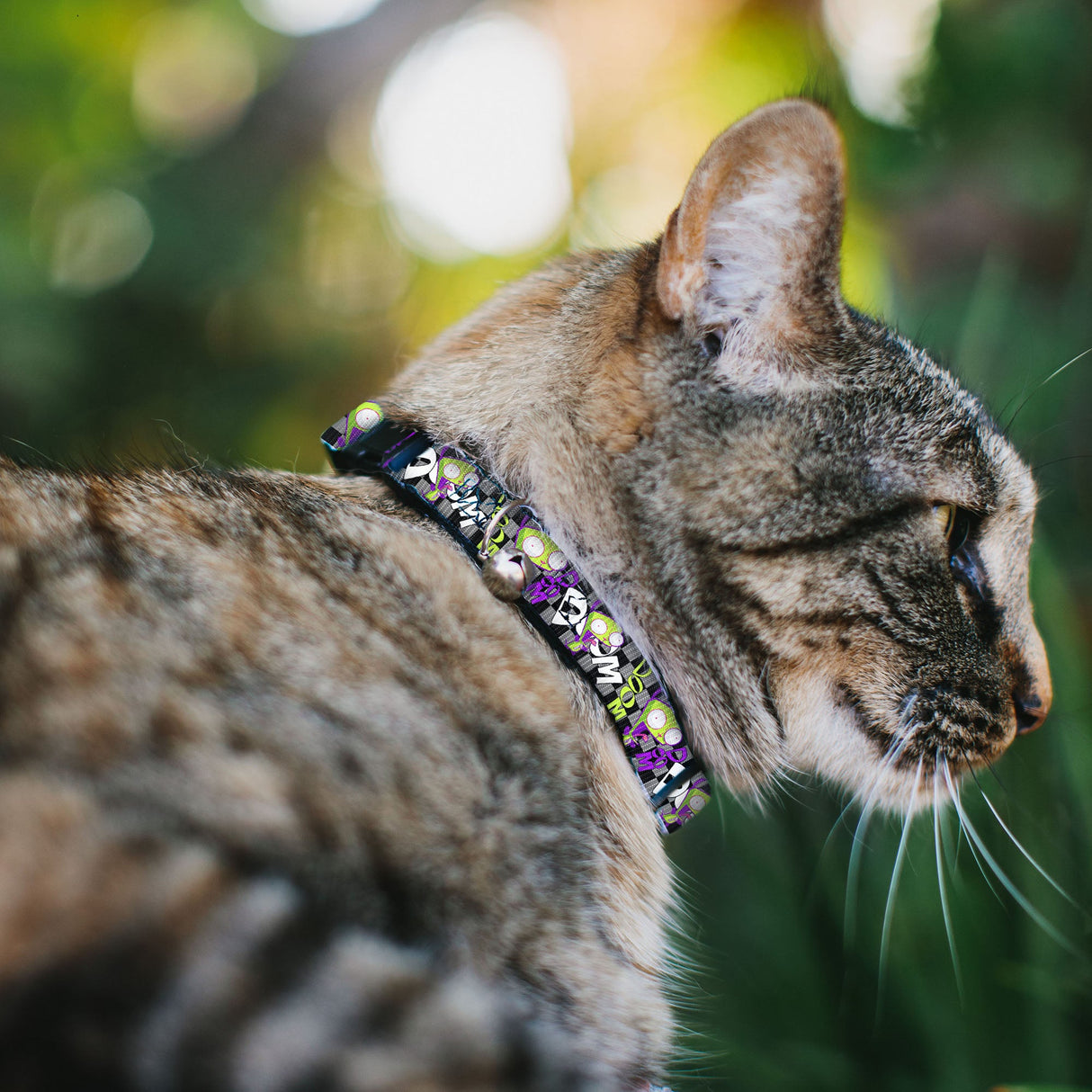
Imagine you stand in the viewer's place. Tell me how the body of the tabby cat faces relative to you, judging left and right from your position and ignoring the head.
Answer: facing to the right of the viewer
